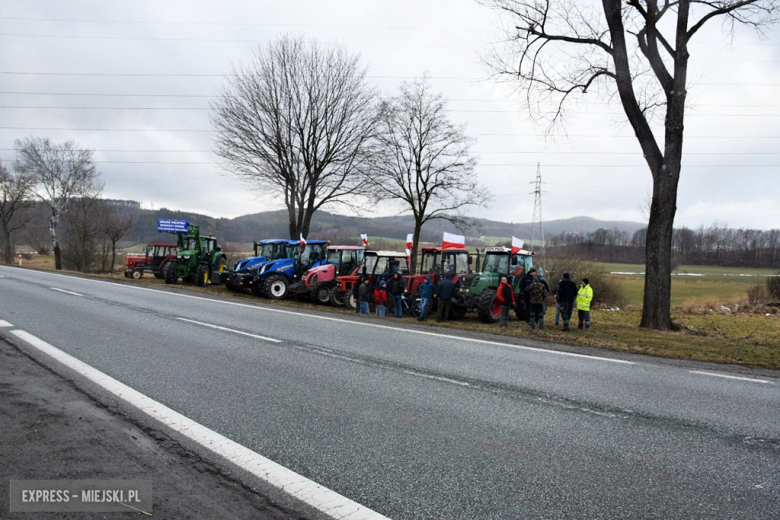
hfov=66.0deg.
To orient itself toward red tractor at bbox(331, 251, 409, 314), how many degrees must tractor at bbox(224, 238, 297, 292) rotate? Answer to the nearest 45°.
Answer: approximately 90° to its left

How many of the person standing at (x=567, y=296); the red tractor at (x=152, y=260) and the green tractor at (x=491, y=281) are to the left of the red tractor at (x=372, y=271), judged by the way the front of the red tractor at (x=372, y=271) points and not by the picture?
2

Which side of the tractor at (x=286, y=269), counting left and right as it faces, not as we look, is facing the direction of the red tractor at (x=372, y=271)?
left

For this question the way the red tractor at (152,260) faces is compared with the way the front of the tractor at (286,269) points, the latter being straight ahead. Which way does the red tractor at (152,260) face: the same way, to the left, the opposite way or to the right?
the same way

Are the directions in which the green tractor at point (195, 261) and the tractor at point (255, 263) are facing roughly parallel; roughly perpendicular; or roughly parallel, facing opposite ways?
roughly parallel

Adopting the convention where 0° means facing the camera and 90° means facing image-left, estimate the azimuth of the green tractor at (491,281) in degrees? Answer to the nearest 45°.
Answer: approximately 45°

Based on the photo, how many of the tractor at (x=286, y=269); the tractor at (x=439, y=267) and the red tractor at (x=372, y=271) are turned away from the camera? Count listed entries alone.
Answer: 0

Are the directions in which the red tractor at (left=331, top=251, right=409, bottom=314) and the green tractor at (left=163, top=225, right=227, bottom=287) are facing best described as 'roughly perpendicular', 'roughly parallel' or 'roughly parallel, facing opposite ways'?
roughly parallel

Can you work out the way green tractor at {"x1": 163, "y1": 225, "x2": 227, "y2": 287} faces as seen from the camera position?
facing the viewer and to the left of the viewer

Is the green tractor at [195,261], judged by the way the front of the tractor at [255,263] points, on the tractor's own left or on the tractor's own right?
on the tractor's own right

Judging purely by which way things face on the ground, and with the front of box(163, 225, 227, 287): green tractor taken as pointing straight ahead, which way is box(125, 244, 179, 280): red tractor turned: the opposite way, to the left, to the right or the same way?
the same way

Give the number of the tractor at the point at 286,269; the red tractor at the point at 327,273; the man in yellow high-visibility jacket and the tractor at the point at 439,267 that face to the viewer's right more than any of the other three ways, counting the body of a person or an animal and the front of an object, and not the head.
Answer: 0

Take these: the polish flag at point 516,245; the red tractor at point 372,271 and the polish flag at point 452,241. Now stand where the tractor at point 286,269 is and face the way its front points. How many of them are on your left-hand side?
3
